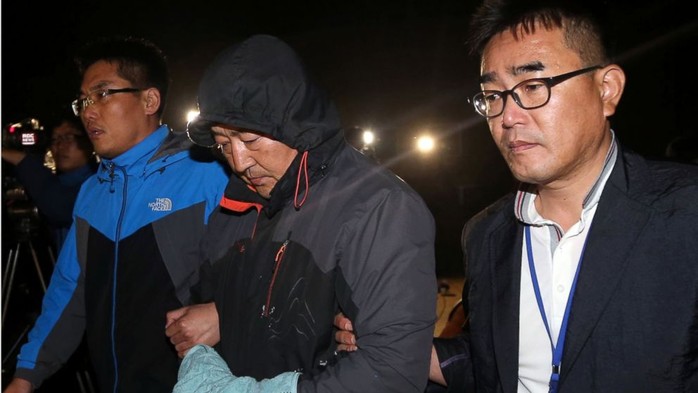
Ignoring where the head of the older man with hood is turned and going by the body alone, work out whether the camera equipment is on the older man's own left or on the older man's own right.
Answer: on the older man's own right

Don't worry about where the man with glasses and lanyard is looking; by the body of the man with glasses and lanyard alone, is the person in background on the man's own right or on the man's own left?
on the man's own right

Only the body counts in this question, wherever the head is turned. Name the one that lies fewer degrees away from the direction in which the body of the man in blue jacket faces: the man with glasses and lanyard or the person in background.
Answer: the man with glasses and lanyard

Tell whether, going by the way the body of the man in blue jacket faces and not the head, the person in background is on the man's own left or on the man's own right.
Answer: on the man's own right

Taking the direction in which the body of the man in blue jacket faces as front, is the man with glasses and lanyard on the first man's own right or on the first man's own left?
on the first man's own left

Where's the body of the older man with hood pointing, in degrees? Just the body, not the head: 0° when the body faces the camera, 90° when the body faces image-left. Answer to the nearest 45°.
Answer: approximately 45°

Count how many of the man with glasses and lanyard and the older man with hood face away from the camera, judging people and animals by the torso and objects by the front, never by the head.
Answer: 0

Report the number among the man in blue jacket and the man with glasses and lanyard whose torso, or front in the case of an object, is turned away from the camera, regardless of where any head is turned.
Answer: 0

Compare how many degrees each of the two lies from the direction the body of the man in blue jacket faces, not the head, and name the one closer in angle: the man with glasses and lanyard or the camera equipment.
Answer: the man with glasses and lanyard

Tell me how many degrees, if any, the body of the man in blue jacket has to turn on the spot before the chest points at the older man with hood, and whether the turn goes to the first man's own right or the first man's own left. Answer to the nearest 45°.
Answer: approximately 90° to the first man's own left

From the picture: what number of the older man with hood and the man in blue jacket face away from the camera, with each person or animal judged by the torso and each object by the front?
0
